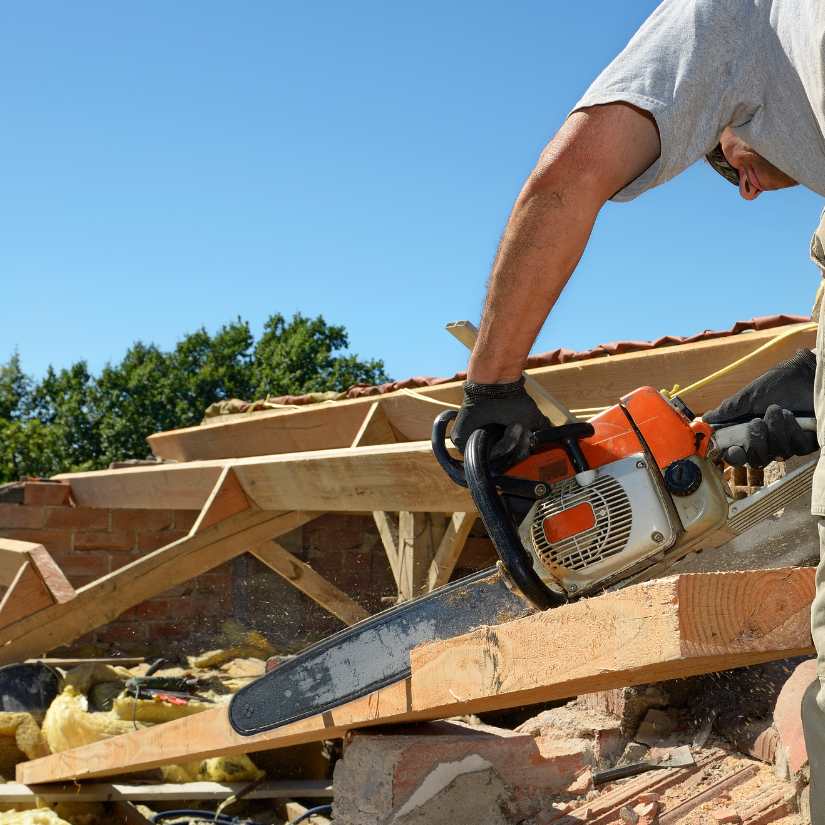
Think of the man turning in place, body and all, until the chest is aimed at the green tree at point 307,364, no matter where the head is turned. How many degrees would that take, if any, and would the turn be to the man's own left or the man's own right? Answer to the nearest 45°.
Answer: approximately 90° to the man's own right

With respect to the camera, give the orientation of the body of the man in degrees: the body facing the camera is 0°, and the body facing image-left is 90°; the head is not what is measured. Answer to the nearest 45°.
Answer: approximately 90°

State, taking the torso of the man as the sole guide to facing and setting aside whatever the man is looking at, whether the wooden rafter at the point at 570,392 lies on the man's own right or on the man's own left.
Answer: on the man's own right

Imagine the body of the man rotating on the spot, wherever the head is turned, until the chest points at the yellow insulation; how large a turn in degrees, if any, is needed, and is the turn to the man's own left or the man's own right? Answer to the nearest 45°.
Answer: approximately 45° to the man's own right

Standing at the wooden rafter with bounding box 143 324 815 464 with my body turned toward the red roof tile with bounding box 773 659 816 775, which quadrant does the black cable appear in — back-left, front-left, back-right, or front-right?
front-right

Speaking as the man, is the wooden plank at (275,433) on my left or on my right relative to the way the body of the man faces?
on my right

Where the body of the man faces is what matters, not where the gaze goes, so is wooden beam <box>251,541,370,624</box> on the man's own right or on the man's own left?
on the man's own right

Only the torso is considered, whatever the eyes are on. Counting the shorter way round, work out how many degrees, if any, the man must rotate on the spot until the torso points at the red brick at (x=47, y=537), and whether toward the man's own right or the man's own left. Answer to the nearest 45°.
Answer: approximately 45° to the man's own right
